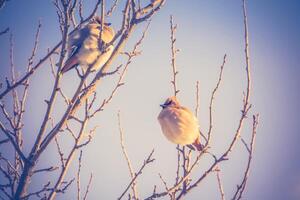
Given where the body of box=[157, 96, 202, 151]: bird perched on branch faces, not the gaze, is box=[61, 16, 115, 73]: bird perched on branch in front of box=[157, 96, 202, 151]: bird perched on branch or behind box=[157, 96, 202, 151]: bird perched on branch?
in front

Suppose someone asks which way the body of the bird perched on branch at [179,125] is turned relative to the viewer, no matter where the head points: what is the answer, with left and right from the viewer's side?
facing the viewer and to the left of the viewer
